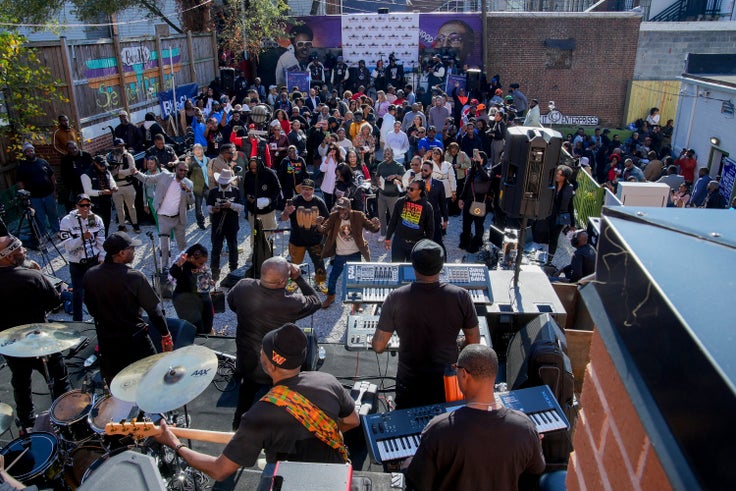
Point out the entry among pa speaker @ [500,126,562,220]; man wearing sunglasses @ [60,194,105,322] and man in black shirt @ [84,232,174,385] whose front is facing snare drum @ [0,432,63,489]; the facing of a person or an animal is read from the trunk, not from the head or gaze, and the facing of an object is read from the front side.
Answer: the man wearing sunglasses

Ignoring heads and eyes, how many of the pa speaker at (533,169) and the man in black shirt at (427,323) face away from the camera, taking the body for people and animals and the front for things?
2

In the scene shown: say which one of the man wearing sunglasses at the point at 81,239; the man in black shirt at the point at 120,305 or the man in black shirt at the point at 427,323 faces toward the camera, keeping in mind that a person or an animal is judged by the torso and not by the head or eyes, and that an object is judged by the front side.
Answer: the man wearing sunglasses

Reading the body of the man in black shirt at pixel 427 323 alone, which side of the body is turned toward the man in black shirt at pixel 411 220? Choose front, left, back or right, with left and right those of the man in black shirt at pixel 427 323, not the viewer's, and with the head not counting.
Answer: front

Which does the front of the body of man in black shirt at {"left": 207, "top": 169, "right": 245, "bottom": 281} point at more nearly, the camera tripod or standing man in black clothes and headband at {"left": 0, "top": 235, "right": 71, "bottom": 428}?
the standing man in black clothes and headband

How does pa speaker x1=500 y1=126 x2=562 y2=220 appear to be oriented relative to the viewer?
away from the camera

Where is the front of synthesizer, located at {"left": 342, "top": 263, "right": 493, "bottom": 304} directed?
toward the camera

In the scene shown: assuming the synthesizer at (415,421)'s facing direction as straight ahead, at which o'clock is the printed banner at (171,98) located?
The printed banner is roughly at 5 o'clock from the synthesizer.

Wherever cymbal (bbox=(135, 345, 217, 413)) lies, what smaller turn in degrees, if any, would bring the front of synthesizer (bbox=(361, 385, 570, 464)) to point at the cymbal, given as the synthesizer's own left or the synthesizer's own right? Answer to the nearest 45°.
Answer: approximately 90° to the synthesizer's own right

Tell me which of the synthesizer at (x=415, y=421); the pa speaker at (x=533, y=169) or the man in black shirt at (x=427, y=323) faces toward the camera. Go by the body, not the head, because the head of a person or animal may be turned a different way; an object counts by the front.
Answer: the synthesizer

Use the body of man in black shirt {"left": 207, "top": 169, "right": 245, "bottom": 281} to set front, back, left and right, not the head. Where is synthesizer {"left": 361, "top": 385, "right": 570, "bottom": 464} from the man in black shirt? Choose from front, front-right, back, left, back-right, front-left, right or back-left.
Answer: front

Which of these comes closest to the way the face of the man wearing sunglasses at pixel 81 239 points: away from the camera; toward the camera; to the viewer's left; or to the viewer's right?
toward the camera

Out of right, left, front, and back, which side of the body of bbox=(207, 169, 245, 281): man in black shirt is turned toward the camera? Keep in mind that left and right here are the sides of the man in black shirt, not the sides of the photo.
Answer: front

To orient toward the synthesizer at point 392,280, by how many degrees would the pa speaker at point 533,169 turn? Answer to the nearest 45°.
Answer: approximately 135° to its left

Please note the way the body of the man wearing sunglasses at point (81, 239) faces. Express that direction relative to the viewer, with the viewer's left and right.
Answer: facing the viewer

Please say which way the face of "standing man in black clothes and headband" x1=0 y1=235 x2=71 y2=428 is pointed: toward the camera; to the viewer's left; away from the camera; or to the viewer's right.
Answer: to the viewer's right

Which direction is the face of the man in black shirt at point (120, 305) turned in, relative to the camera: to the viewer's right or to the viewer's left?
to the viewer's right

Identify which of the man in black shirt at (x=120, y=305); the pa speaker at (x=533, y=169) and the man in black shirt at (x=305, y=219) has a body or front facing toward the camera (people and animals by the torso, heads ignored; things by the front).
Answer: the man in black shirt at (x=305, y=219)

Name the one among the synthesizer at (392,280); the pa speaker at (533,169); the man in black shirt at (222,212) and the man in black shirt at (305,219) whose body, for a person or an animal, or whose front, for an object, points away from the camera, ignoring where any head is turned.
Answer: the pa speaker

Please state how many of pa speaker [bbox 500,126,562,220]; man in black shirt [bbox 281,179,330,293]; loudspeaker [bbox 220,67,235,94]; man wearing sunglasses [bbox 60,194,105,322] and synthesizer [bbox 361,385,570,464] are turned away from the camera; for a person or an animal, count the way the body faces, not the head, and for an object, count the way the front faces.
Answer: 1
